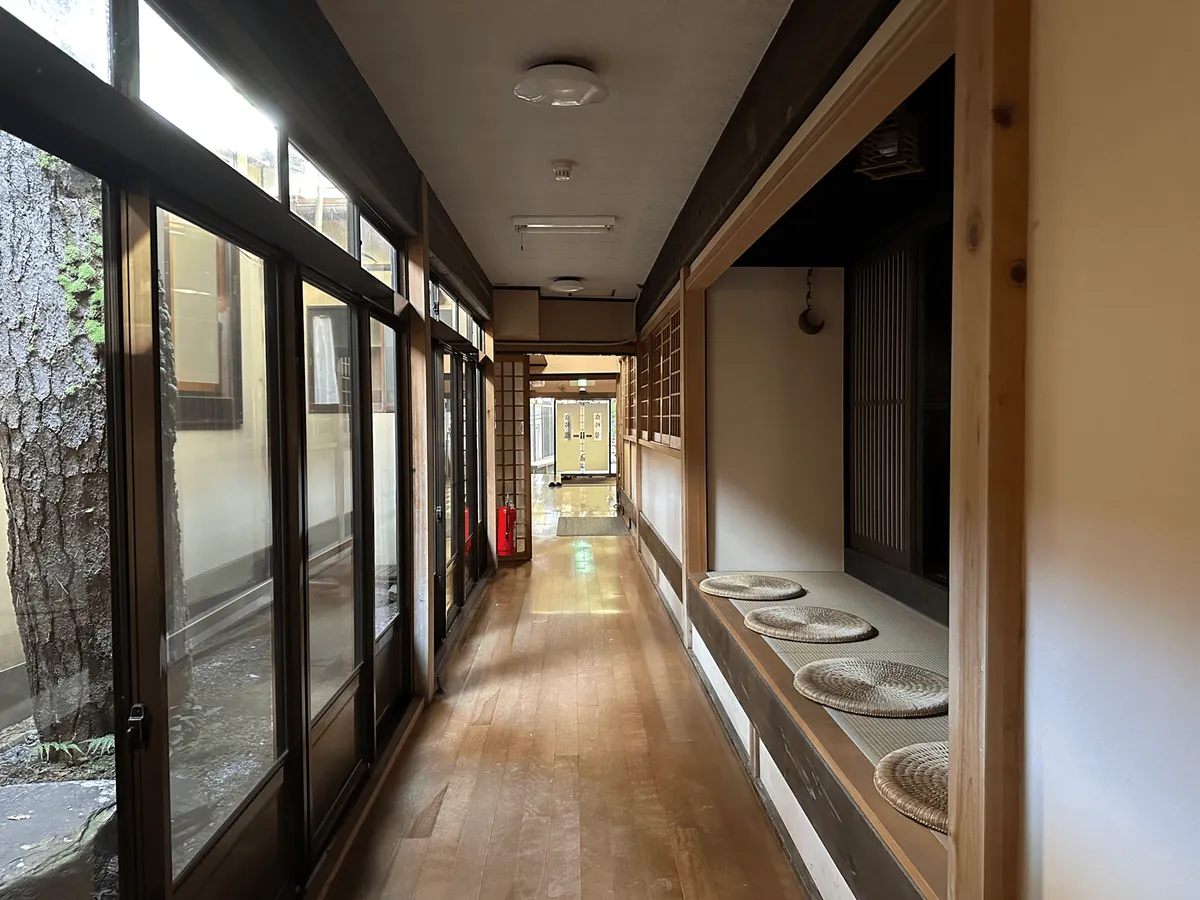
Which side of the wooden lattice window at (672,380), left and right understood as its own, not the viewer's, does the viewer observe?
left

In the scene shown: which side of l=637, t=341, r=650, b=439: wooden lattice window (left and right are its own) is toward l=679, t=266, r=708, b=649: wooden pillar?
left

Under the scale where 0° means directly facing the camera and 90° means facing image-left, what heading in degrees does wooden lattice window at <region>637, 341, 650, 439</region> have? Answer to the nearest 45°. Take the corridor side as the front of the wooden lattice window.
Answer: approximately 90°

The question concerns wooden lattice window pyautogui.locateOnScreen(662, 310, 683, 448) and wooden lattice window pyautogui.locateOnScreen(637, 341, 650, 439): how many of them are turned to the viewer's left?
2

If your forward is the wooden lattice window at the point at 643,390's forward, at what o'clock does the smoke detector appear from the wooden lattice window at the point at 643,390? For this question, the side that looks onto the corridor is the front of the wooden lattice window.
The smoke detector is roughly at 9 o'clock from the wooden lattice window.

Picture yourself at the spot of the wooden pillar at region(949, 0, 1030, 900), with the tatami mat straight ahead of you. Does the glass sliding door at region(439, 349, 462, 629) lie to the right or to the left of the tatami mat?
left

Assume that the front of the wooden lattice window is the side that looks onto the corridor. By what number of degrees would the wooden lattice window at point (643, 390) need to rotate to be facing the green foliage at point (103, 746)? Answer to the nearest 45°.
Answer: approximately 90° to its left

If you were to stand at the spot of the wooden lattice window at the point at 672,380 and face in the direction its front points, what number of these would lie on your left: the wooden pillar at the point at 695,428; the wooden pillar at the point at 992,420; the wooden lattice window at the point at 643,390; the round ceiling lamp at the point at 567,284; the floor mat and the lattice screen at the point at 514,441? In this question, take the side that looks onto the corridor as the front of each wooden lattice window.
2

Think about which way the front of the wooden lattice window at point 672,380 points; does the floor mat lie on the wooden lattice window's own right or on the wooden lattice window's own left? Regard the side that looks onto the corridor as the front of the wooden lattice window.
on the wooden lattice window's own right

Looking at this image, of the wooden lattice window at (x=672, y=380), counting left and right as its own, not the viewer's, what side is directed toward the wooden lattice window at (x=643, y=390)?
right

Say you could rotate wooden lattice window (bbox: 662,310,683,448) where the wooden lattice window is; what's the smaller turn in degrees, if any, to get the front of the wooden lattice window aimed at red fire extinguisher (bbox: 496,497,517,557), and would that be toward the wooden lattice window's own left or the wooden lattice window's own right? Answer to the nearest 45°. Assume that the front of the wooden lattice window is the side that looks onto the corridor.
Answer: approximately 45° to the wooden lattice window's own right

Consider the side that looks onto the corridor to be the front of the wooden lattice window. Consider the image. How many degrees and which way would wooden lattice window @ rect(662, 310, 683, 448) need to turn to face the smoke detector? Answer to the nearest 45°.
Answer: approximately 90° to its left
